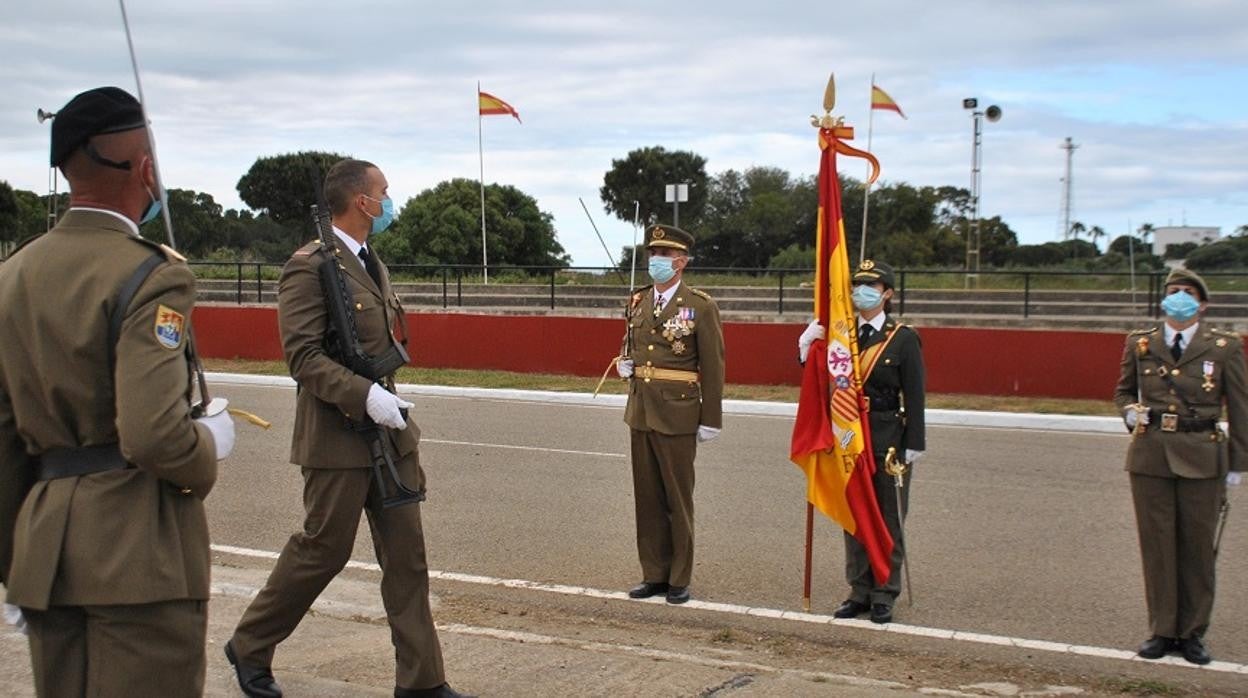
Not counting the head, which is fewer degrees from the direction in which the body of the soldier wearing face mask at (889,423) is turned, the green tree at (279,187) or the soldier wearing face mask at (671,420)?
the soldier wearing face mask

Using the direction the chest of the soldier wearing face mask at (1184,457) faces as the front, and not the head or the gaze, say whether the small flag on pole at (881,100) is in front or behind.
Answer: behind

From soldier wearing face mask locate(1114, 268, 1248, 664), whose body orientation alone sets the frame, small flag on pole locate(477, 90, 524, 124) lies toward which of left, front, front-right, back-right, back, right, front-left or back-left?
back-right

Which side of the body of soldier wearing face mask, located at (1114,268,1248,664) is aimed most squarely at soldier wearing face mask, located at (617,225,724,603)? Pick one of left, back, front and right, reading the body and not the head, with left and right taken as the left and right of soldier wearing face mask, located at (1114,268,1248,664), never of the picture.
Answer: right

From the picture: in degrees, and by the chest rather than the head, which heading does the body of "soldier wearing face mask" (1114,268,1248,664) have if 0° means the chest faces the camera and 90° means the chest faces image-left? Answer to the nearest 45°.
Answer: approximately 0°

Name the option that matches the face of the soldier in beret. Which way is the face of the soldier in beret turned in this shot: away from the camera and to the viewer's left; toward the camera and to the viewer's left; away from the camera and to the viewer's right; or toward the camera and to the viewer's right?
away from the camera and to the viewer's right

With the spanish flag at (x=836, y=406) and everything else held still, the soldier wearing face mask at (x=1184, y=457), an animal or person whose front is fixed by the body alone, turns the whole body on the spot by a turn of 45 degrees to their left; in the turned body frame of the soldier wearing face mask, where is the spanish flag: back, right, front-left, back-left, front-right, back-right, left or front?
back-right

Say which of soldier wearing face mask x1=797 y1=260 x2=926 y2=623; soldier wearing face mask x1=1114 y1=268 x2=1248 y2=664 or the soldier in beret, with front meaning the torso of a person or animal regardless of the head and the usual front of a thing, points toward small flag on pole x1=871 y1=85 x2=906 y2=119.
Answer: the soldier in beret

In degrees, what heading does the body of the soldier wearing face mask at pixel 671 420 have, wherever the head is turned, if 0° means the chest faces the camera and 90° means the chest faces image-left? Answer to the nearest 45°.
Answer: approximately 45°

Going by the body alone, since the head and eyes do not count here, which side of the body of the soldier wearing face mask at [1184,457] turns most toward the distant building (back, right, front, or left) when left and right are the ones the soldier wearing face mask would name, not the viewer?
back

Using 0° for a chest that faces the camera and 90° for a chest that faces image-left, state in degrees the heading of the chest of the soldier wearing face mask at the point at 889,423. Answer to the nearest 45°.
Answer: approximately 45°

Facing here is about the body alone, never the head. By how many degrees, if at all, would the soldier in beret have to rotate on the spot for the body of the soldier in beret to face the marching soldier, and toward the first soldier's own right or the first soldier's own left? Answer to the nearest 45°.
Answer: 0° — they already face them

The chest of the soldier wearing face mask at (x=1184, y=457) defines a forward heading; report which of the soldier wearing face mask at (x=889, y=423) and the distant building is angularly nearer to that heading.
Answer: the soldier wearing face mask

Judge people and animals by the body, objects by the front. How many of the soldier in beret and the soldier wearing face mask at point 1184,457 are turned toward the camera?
1

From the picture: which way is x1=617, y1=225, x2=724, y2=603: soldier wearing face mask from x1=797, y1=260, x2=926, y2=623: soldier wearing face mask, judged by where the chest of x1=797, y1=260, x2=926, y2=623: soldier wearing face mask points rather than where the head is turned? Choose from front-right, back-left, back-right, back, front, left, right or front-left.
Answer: front-right
